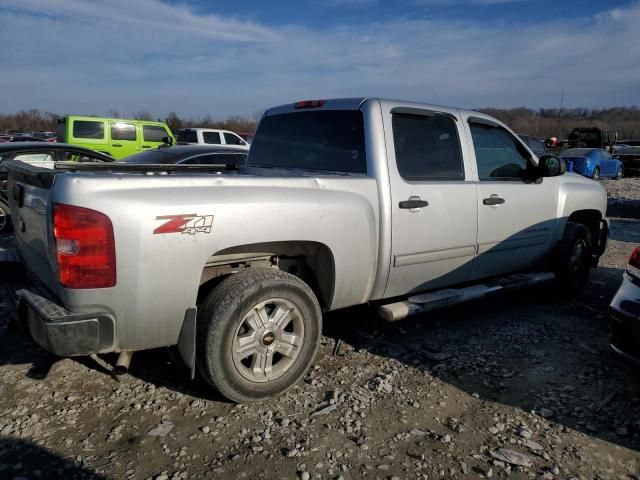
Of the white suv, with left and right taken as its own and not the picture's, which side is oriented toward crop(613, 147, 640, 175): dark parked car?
front

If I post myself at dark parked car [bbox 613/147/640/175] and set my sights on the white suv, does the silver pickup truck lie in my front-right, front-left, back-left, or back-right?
front-left

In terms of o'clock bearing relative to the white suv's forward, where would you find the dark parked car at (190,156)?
The dark parked car is roughly at 3 o'clock from the white suv.

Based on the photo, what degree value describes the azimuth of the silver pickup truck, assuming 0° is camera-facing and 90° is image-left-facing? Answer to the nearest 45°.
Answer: approximately 225°

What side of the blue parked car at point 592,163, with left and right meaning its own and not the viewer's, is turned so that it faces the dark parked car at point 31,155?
back

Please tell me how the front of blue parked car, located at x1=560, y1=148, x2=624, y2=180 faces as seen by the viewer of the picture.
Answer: facing away from the viewer and to the right of the viewer

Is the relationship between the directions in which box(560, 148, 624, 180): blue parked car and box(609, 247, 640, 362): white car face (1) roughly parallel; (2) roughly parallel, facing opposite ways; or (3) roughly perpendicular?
roughly parallel

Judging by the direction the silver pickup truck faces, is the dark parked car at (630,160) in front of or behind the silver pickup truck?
in front

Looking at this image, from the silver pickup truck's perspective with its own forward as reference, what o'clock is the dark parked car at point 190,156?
The dark parked car is roughly at 10 o'clock from the silver pickup truck.
